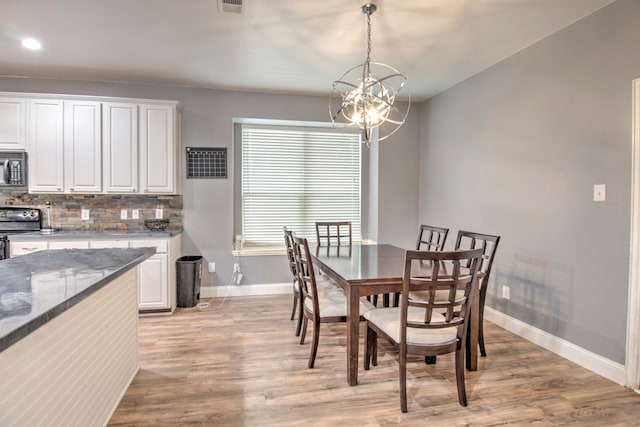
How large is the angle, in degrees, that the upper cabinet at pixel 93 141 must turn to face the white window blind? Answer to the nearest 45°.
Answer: approximately 90° to its left

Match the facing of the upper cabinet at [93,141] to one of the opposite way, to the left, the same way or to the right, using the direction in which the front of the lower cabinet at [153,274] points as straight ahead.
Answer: the same way

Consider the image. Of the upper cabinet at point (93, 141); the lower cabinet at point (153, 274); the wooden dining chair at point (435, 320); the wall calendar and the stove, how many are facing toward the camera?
4

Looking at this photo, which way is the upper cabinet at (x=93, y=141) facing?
toward the camera

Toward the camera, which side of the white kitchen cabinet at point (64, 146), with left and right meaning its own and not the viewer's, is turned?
front

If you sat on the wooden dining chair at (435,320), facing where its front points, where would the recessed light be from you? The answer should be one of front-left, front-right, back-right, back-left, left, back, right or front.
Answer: front-left

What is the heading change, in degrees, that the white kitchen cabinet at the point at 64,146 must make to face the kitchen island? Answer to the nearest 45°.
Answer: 0° — it already faces it

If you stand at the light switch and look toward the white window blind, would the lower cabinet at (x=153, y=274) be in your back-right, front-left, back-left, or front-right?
front-left

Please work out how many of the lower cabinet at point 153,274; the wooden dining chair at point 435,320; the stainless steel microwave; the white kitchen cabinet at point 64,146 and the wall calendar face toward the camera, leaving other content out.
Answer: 4

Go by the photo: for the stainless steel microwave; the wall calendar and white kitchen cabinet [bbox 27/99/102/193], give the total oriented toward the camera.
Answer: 3

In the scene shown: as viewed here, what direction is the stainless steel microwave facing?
toward the camera

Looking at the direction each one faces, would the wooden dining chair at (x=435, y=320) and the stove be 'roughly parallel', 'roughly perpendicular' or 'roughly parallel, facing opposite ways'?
roughly parallel, facing opposite ways

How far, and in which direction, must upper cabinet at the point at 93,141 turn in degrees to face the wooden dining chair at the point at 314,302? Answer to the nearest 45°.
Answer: approximately 45° to its left

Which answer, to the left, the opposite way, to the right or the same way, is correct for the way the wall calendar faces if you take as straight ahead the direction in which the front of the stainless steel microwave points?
the same way
